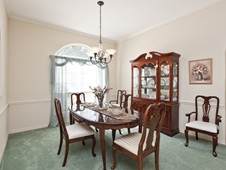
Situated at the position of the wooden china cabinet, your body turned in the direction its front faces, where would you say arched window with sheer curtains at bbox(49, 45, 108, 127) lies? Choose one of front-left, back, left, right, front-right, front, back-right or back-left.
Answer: front-right

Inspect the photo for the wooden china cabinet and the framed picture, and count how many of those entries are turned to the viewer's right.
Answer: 0

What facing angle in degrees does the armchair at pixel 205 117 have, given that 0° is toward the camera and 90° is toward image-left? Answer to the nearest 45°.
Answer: approximately 45°

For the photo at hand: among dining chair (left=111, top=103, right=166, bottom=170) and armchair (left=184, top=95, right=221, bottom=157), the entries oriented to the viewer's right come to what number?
0

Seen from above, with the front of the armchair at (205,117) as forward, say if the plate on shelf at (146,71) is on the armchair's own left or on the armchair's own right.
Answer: on the armchair's own right

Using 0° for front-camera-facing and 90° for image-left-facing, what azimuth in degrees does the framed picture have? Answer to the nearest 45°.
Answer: approximately 45°

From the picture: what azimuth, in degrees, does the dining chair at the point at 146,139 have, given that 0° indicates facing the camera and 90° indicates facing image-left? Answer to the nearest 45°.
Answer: approximately 135°

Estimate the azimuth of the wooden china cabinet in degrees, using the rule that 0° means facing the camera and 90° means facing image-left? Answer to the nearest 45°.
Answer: approximately 45°

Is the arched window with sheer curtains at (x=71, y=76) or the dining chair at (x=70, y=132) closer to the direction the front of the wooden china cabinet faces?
the dining chair

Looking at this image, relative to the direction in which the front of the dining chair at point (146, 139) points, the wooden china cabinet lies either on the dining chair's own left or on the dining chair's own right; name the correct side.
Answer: on the dining chair's own right

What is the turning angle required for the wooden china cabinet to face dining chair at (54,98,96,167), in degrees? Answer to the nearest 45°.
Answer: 0° — it already faces it
